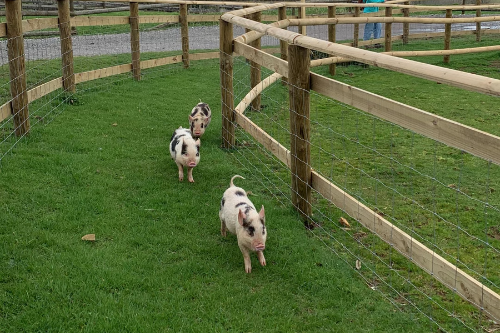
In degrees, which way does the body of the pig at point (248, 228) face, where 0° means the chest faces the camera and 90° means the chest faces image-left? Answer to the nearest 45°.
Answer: approximately 315°

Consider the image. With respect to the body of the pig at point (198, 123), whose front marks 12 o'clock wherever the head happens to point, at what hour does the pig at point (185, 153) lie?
the pig at point (185, 153) is roughly at 12 o'clock from the pig at point (198, 123).

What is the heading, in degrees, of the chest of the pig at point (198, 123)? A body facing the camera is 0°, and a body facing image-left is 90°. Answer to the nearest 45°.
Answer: approximately 0°

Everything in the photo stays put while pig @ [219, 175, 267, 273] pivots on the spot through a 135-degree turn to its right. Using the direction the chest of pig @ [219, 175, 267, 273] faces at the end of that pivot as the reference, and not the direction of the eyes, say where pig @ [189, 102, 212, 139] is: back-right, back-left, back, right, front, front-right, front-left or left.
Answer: right

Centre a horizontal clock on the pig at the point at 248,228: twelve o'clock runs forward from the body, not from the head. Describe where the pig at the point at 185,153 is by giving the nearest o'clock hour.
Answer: the pig at the point at 185,153 is roughly at 7 o'clock from the pig at the point at 248,228.
